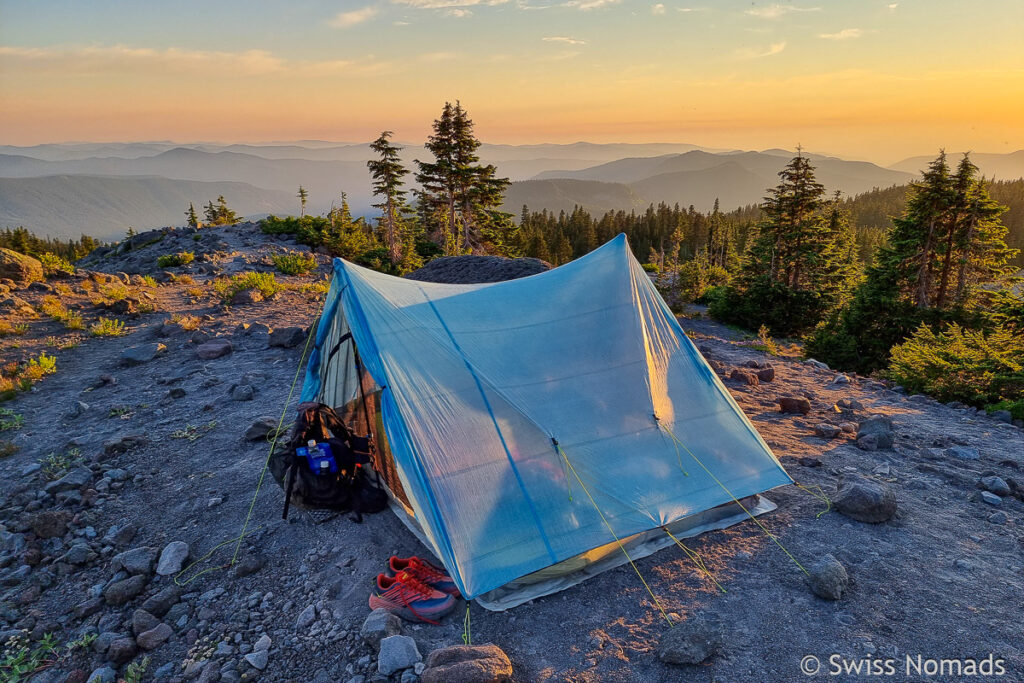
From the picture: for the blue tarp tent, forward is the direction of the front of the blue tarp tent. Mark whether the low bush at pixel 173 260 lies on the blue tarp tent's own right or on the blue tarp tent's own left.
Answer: on the blue tarp tent's own right

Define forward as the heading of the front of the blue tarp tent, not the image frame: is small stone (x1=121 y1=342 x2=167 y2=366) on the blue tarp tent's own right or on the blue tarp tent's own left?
on the blue tarp tent's own right

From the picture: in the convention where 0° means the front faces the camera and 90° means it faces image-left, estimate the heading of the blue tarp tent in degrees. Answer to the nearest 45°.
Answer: approximately 45°

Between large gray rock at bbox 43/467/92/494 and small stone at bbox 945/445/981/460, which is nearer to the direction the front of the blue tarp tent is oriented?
the large gray rock

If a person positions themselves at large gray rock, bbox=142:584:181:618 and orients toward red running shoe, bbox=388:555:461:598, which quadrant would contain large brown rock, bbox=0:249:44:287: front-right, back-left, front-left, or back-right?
back-left

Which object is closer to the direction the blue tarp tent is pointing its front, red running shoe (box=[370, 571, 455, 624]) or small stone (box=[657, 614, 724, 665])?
the red running shoe

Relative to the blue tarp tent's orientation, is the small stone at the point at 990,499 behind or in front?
behind

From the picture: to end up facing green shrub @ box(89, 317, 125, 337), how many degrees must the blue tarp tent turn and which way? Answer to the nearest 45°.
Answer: approximately 90° to its right

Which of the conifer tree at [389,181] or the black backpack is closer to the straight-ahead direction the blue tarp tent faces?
the black backpack

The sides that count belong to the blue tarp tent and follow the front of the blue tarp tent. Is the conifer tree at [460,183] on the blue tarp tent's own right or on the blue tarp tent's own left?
on the blue tarp tent's own right
